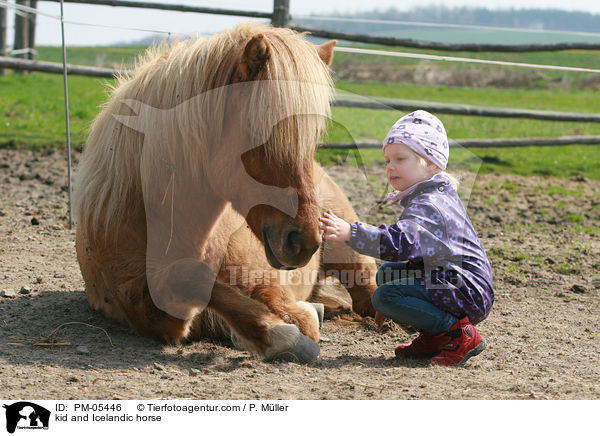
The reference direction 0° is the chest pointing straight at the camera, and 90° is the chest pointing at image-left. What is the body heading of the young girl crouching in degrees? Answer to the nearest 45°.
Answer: approximately 90°

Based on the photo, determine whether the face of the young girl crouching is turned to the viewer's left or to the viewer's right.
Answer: to the viewer's left

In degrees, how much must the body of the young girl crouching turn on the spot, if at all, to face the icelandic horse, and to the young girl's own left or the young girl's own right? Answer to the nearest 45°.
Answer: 0° — they already face it

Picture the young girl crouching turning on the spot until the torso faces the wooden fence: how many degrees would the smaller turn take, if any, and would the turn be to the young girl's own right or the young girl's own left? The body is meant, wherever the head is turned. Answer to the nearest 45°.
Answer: approximately 90° to the young girl's own right

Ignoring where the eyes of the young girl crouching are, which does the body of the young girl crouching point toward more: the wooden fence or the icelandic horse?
the icelandic horse
